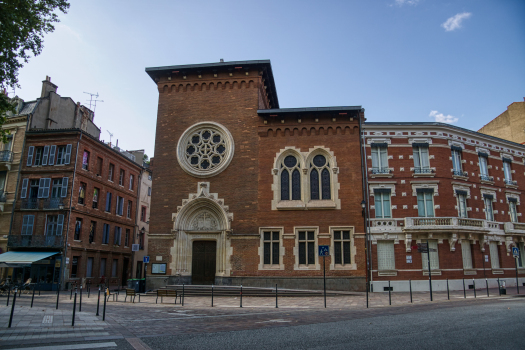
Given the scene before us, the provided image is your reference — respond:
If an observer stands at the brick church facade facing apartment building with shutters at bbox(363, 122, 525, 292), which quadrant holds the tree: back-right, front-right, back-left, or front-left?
back-right

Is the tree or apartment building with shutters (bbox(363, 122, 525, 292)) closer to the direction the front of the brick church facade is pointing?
the tree

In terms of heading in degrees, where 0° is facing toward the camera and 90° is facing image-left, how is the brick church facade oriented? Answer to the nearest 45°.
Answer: approximately 0°

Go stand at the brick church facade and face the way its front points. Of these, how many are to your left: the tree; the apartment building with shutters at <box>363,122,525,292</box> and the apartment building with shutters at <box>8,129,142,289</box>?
1

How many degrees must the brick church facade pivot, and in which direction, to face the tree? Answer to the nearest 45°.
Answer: approximately 45° to its right

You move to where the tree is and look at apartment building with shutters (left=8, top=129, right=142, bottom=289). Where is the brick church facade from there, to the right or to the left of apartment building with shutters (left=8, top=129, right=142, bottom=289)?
right

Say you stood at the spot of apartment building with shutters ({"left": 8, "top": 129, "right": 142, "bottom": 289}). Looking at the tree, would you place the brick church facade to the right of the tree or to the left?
left

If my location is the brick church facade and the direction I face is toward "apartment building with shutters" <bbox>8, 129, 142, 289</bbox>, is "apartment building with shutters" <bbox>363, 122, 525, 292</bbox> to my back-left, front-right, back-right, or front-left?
back-right

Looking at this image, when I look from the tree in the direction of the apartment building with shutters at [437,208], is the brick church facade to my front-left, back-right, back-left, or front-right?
front-left

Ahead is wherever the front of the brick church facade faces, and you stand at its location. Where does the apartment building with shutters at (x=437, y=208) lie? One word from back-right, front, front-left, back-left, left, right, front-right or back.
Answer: left

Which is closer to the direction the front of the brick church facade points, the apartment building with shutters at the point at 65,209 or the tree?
the tree

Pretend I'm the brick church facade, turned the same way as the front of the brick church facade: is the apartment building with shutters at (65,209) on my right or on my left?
on my right
